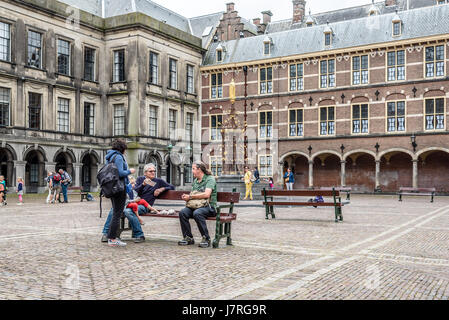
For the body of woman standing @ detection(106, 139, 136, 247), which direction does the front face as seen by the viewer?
to the viewer's right

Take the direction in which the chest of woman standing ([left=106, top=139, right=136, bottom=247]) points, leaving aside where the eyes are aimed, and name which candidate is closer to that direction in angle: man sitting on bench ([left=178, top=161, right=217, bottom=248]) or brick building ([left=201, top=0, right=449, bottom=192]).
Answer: the man sitting on bench

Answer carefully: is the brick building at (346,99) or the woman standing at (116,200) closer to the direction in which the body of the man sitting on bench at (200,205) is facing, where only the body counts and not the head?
the woman standing

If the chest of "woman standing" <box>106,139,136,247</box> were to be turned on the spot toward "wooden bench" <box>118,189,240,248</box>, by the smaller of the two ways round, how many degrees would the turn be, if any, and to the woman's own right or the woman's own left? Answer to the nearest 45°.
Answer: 0° — they already face it

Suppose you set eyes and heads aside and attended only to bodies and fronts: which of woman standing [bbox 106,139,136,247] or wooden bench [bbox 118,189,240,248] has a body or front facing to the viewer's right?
the woman standing

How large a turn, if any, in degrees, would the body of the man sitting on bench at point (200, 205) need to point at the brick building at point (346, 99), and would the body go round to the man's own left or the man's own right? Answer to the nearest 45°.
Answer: approximately 135° to the man's own right

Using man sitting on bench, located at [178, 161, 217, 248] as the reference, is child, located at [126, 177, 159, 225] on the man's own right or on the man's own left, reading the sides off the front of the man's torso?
on the man's own right

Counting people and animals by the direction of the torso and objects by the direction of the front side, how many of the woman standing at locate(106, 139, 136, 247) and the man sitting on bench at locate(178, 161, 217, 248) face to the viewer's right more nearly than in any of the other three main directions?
1

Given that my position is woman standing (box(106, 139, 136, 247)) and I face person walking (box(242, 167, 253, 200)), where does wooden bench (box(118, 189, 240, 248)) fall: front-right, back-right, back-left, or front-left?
front-right

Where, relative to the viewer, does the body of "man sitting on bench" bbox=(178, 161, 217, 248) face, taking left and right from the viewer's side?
facing the viewer and to the left of the viewer

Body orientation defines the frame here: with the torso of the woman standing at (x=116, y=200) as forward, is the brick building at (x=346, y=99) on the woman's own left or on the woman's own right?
on the woman's own left

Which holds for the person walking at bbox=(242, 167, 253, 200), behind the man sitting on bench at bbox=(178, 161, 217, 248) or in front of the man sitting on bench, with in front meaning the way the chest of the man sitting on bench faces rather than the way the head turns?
behind
